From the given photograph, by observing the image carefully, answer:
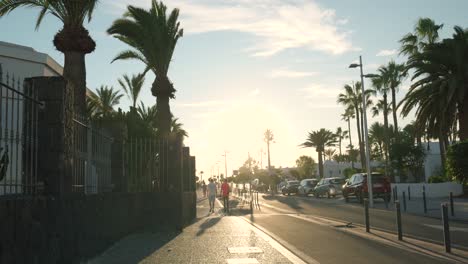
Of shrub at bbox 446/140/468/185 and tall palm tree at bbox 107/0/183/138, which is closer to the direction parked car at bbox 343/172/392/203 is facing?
the tall palm tree

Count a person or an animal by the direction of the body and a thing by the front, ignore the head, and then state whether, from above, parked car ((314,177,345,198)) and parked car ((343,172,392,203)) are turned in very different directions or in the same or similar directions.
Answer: same or similar directions

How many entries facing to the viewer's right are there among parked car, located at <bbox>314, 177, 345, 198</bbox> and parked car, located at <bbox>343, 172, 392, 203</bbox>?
0
